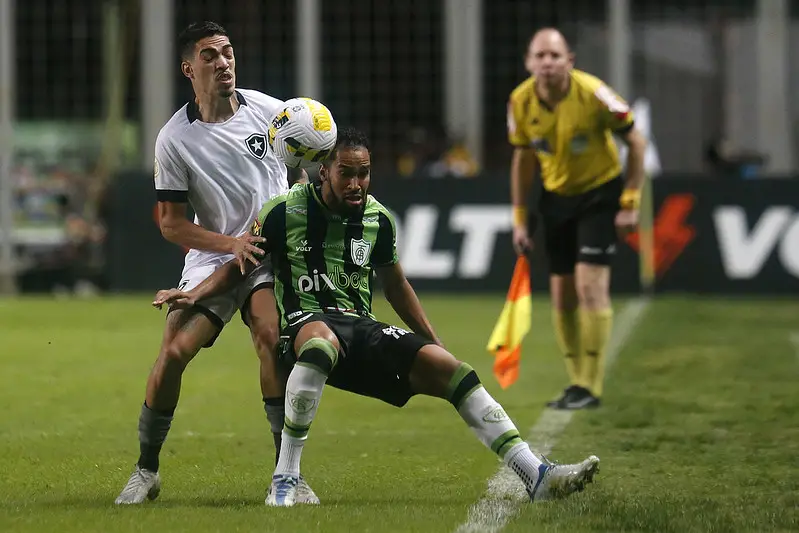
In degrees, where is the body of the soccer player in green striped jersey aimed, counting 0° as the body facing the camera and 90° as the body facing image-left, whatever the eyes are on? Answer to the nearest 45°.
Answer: approximately 0°

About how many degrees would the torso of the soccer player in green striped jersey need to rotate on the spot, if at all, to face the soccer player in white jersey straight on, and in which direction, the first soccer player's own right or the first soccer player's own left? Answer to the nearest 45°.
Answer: approximately 135° to the first soccer player's own right

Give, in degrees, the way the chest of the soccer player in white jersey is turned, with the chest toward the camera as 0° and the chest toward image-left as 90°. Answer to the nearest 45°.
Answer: approximately 315°
